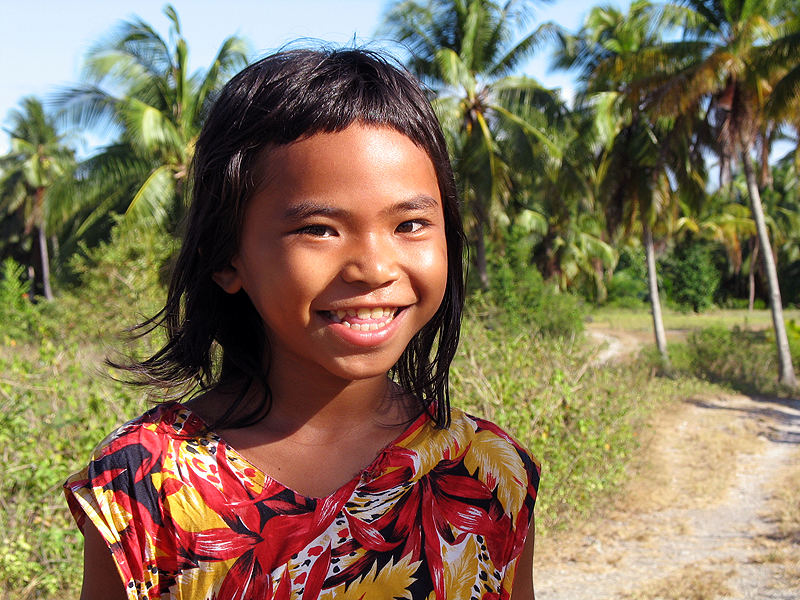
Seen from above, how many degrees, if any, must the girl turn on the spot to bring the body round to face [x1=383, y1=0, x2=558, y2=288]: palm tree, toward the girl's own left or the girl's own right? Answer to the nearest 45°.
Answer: approximately 180°

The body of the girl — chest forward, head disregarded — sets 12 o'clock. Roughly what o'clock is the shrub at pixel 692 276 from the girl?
The shrub is roughly at 7 o'clock from the girl.

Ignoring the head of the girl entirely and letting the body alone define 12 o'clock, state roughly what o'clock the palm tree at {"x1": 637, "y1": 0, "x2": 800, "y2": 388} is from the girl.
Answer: The palm tree is roughly at 7 o'clock from the girl.

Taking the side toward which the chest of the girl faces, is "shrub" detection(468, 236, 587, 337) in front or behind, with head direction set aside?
behind

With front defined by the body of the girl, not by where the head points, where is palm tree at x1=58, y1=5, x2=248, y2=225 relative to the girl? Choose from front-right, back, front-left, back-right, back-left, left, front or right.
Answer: back

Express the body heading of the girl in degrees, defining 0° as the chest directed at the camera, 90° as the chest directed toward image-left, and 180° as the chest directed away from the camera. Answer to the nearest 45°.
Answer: approximately 0°

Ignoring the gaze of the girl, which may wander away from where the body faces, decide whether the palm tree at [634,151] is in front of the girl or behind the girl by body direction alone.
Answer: behind
